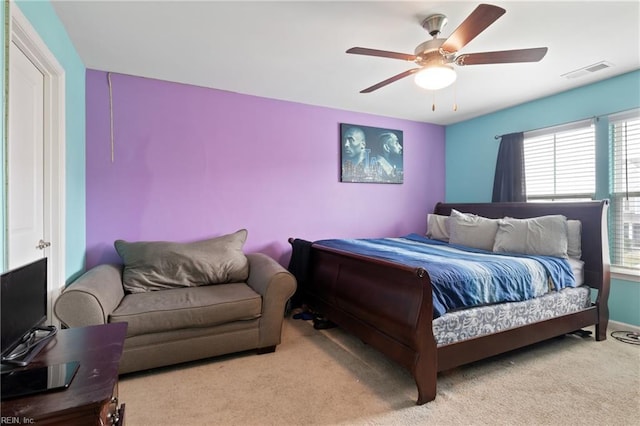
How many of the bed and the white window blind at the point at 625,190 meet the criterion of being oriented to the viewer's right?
0

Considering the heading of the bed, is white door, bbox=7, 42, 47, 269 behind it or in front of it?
in front

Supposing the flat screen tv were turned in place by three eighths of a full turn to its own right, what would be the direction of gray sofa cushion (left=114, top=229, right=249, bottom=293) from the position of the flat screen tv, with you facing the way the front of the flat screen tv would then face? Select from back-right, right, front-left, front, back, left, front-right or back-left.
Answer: back-right

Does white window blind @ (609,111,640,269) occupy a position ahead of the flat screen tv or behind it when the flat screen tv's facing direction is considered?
ahead

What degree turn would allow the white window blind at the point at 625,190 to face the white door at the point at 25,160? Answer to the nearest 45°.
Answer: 0° — it already faces it

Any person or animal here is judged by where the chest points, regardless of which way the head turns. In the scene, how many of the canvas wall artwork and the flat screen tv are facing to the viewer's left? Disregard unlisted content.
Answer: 0

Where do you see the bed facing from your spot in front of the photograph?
facing the viewer and to the left of the viewer

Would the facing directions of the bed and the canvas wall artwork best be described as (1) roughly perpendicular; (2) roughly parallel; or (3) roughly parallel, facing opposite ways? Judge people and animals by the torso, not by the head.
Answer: roughly perpendicular

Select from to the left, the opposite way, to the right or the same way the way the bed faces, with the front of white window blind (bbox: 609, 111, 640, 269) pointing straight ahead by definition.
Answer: the same way

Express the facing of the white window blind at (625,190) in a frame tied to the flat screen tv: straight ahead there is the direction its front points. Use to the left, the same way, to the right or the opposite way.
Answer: the opposite way

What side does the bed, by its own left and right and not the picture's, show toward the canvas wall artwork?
right

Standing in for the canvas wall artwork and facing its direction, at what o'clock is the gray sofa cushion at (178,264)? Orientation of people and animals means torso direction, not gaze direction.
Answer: The gray sofa cushion is roughly at 3 o'clock from the canvas wall artwork.
